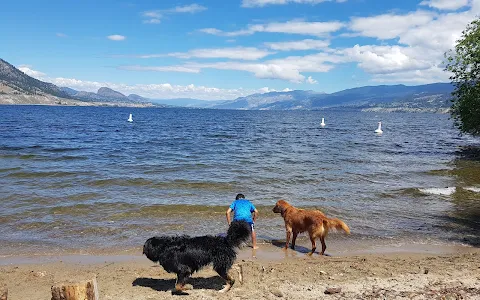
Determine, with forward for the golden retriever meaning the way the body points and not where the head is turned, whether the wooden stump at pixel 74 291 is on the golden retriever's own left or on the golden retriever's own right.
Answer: on the golden retriever's own left

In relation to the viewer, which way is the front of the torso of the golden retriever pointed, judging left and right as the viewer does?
facing away from the viewer and to the left of the viewer
